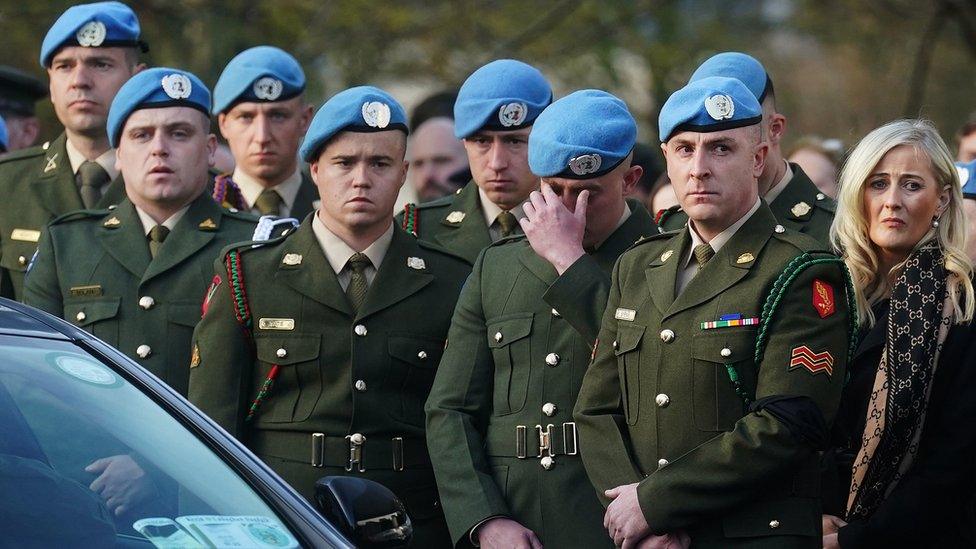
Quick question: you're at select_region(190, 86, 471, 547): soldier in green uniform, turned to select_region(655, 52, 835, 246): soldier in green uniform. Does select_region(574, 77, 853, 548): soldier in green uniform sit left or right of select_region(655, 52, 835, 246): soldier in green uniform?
right

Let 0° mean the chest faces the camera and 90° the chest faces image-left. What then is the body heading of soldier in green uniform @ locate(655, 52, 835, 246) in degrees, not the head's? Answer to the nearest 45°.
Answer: approximately 45°
